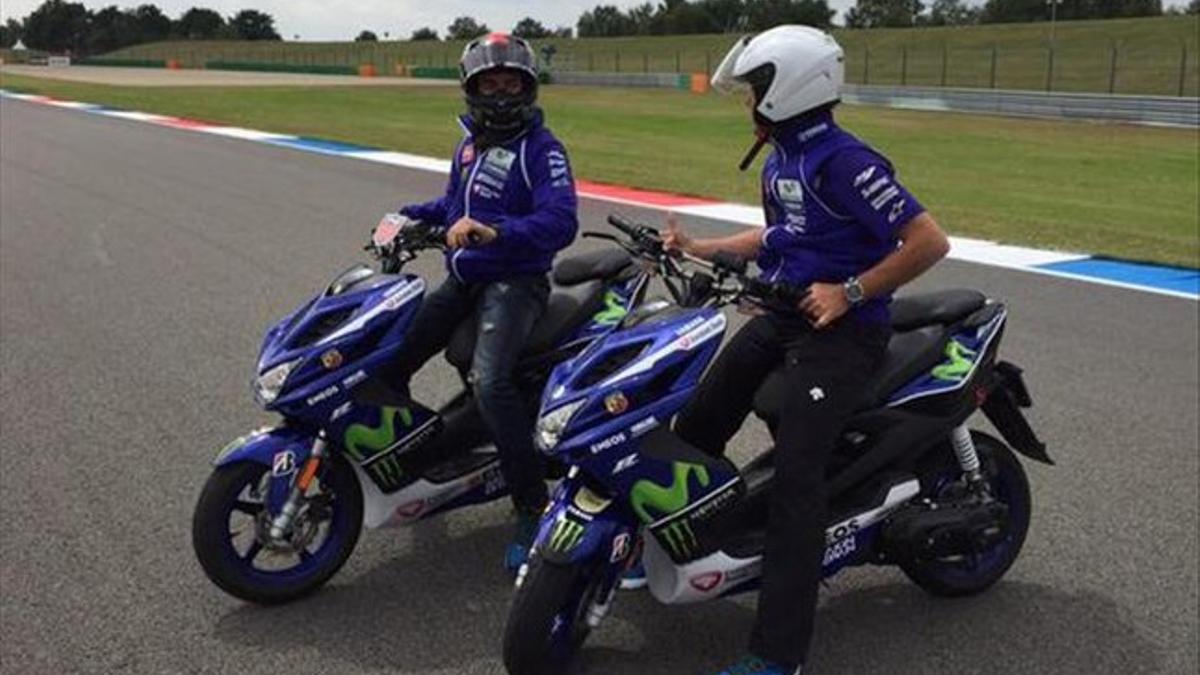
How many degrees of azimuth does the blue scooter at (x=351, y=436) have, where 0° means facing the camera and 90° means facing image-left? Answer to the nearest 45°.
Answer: approximately 45°

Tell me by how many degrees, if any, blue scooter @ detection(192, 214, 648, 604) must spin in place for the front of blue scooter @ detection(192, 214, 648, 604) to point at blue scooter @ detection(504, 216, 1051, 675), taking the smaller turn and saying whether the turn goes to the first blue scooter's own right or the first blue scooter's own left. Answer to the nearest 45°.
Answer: approximately 90° to the first blue scooter's own left

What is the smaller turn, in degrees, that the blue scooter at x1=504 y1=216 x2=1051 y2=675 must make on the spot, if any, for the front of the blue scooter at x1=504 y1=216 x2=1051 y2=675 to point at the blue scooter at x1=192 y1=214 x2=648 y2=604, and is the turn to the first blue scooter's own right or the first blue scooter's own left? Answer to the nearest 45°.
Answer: approximately 45° to the first blue scooter's own right

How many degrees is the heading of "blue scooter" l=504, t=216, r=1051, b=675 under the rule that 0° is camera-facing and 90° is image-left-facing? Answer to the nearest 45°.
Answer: approximately 45°

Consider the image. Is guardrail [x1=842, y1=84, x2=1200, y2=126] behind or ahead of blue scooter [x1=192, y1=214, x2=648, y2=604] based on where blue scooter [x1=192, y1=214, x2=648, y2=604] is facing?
behind

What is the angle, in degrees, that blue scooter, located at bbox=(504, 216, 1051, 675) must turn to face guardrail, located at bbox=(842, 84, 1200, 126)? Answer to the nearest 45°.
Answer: approximately 135° to its right

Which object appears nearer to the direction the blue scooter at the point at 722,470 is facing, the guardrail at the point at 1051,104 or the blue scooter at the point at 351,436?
the blue scooter
